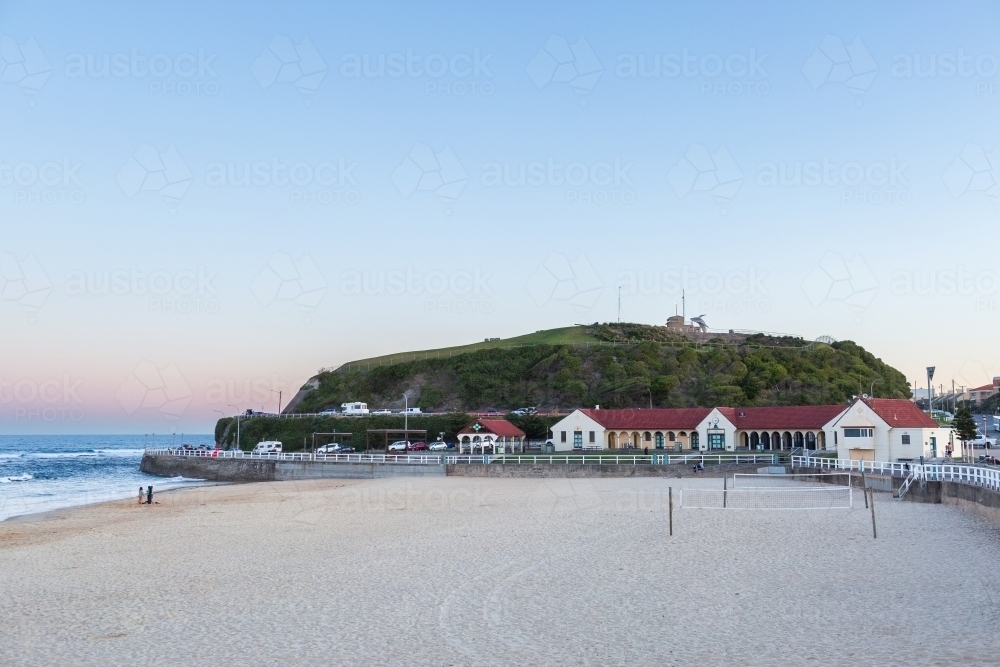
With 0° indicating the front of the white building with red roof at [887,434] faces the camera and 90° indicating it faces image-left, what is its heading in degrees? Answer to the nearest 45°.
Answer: approximately 45°

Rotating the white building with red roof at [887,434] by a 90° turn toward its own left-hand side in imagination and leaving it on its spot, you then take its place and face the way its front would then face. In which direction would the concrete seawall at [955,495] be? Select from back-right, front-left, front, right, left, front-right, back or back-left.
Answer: front-right

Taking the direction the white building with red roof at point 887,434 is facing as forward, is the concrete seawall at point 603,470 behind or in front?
in front
